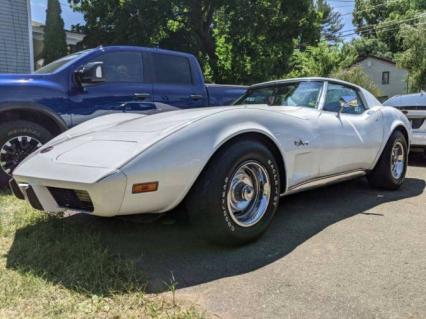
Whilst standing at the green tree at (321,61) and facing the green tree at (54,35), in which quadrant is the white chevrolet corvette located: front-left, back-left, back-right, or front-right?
front-left

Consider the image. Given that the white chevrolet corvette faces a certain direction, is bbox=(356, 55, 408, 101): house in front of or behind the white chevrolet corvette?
behind

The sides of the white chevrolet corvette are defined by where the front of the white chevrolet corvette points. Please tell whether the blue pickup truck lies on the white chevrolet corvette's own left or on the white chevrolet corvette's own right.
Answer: on the white chevrolet corvette's own right

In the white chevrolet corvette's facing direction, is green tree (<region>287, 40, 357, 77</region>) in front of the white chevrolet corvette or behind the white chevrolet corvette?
behind

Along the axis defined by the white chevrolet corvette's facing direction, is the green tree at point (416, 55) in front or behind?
behind

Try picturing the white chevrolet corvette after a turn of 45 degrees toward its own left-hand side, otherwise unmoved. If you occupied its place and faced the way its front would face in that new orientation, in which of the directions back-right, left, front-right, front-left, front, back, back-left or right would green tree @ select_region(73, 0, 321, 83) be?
back

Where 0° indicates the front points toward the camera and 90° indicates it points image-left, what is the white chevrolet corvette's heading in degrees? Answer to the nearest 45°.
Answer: approximately 45°

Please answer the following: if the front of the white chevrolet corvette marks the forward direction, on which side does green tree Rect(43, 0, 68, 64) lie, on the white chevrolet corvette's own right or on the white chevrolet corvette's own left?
on the white chevrolet corvette's own right

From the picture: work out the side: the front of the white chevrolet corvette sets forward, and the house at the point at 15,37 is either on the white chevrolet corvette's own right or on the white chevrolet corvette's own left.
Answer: on the white chevrolet corvette's own right
